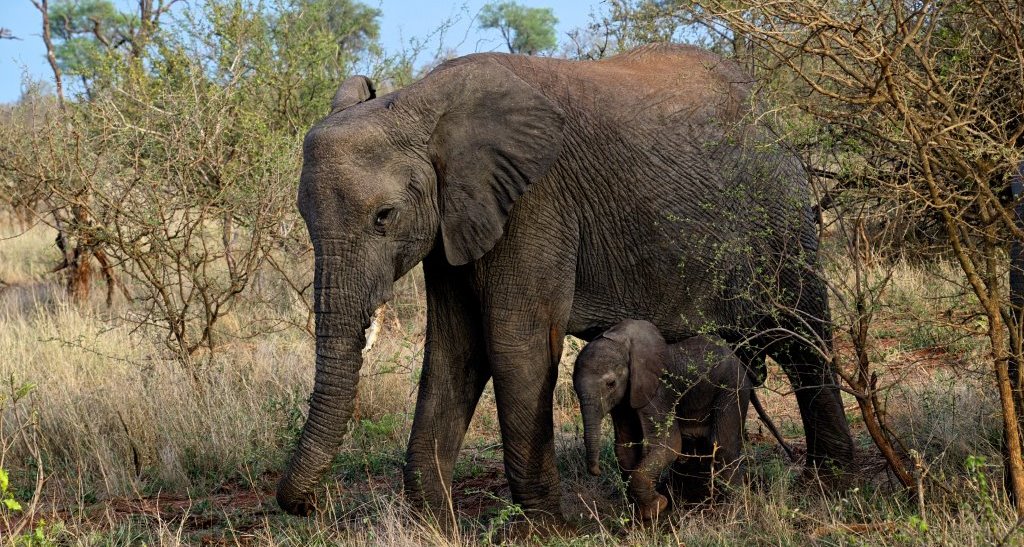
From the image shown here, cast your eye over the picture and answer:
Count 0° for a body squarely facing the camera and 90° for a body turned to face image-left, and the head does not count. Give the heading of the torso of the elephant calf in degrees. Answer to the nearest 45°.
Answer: approximately 45°
